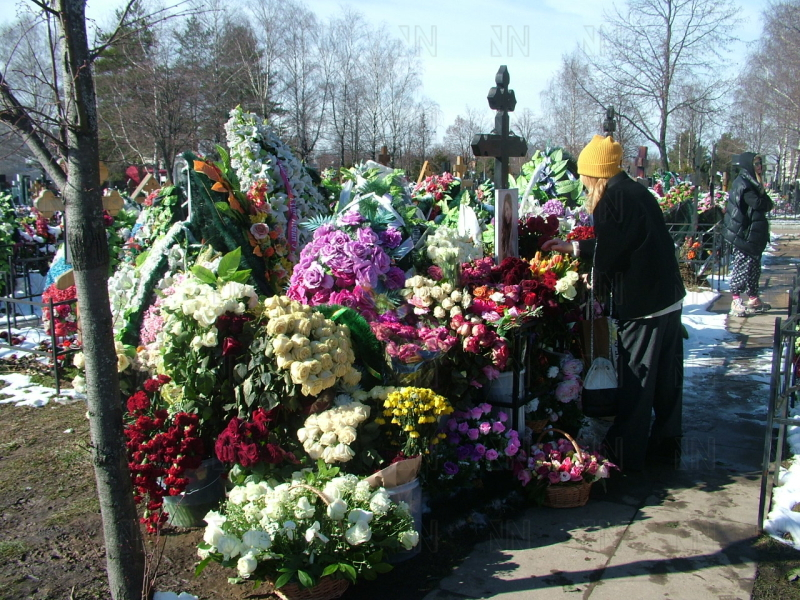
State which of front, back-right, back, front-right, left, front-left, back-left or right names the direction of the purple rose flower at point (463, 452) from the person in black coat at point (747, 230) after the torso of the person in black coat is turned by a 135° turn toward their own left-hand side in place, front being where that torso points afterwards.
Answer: back-left

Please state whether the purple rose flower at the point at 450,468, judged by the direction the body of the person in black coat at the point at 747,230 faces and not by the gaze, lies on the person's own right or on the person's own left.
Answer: on the person's own right

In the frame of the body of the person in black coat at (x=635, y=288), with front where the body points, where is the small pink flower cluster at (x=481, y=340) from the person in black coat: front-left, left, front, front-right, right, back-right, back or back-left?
front-left

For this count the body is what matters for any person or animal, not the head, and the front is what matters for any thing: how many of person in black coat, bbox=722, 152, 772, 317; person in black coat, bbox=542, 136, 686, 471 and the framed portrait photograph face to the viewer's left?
1

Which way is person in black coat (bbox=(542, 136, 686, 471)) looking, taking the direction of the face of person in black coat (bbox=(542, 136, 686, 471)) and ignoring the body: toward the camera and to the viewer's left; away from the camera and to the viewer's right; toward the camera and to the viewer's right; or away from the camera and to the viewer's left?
away from the camera and to the viewer's left

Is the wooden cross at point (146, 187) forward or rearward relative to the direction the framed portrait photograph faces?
rearward

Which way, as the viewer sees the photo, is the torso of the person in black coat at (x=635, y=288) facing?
to the viewer's left

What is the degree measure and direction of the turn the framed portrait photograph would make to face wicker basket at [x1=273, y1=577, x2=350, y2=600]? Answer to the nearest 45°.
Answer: approximately 45° to its right

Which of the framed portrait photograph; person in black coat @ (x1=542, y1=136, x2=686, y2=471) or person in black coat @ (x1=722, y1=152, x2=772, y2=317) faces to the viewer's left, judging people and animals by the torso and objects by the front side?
person in black coat @ (x1=542, y1=136, x2=686, y2=471)

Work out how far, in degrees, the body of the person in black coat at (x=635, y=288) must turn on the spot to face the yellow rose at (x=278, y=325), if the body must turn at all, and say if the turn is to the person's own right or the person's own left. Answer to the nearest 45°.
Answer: approximately 45° to the person's own left

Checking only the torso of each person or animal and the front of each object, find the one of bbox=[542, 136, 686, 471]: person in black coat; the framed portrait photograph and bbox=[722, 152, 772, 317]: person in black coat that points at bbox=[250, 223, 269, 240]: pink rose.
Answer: bbox=[542, 136, 686, 471]: person in black coat

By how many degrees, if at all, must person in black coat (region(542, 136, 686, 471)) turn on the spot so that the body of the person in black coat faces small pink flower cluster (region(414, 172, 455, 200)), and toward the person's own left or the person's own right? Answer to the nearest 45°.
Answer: approximately 45° to the person's own right

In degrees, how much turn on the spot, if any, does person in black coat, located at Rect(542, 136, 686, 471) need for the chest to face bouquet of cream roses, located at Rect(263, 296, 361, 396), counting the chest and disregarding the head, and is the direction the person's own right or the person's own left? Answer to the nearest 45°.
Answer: approximately 45° to the person's own left

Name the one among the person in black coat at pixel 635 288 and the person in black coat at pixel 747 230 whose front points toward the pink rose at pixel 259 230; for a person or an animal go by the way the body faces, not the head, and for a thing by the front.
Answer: the person in black coat at pixel 635 288

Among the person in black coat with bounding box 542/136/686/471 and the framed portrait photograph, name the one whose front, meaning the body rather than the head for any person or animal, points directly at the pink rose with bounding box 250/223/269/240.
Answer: the person in black coat
